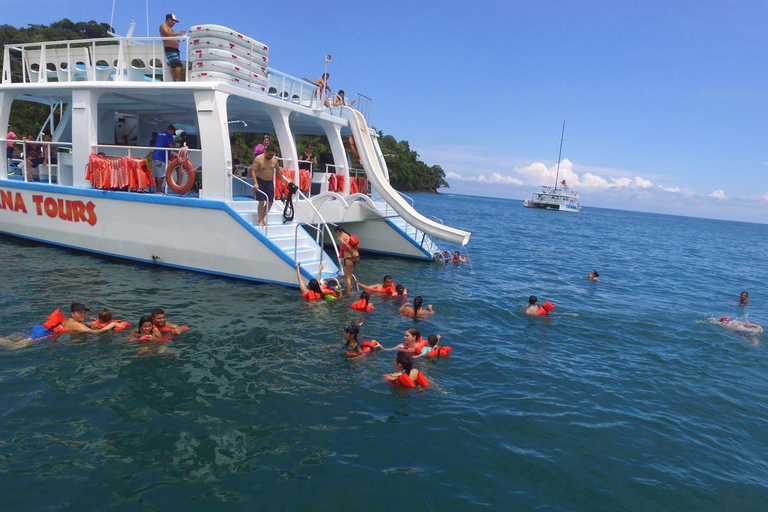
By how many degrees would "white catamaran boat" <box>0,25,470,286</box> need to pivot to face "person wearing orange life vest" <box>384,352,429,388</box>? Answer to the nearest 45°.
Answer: approximately 180°

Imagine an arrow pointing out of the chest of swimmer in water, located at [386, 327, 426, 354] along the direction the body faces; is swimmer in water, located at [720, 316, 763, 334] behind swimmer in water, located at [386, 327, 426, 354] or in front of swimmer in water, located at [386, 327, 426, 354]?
behind

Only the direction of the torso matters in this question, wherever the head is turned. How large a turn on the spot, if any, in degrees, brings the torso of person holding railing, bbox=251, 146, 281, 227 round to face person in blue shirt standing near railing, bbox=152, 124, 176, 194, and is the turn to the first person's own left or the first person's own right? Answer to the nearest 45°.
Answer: approximately 180°

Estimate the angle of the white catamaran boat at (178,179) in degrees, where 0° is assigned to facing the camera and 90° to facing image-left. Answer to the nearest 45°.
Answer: approximately 135°
